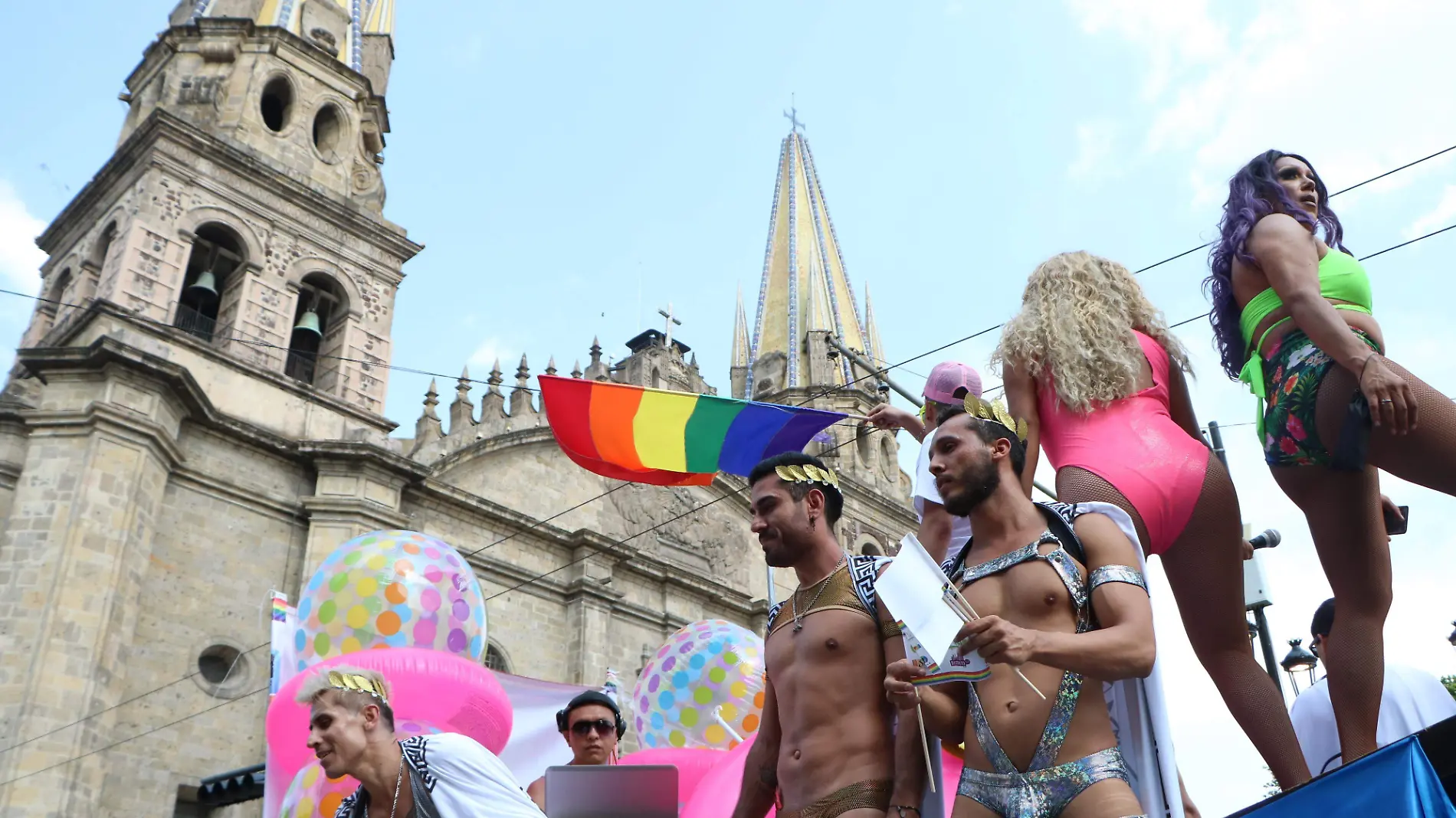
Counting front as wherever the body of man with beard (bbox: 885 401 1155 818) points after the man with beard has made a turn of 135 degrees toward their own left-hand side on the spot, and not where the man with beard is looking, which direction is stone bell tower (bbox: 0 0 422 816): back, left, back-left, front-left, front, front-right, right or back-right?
back-left

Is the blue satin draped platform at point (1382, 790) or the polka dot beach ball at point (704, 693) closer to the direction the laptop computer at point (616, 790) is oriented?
the polka dot beach ball

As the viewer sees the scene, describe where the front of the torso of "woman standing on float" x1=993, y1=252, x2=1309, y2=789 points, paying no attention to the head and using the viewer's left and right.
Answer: facing away from the viewer

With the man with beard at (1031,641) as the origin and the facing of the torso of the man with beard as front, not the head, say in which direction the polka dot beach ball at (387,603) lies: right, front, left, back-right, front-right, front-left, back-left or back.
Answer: right
